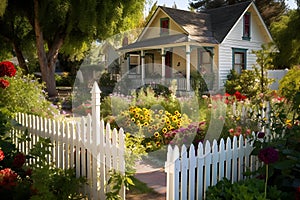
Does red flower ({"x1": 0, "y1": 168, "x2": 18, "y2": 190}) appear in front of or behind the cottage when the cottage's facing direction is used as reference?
in front

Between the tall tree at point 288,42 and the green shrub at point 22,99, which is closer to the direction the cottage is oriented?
the green shrub

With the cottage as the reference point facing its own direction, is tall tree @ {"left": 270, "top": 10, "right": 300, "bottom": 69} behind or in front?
behind

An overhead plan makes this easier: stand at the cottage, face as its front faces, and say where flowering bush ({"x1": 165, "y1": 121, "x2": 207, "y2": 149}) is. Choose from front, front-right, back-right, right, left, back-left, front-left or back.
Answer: front-left

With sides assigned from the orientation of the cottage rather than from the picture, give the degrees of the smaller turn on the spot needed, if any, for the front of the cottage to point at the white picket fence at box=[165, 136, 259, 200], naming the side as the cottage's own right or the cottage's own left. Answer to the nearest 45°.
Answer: approximately 45° to the cottage's own left

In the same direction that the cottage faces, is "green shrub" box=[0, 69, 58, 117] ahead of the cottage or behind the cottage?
ahead

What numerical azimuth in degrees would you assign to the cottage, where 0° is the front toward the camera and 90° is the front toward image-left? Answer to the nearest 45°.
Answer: approximately 45°

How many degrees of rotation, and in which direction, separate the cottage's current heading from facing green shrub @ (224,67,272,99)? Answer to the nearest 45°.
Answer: approximately 90° to its left

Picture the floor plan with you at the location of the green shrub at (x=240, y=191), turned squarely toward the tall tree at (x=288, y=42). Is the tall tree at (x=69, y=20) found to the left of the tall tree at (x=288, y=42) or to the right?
left
